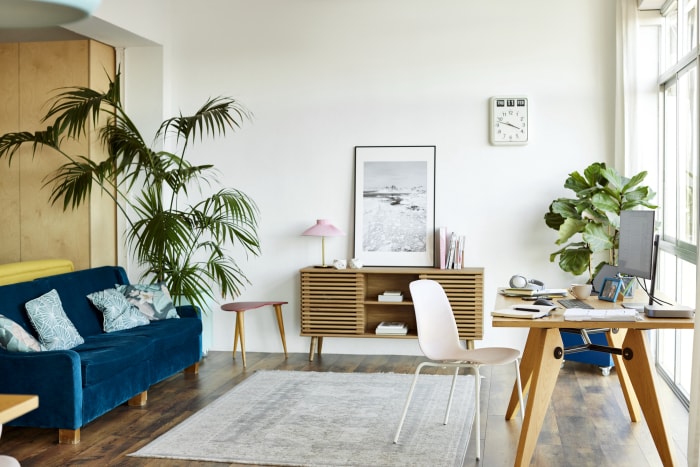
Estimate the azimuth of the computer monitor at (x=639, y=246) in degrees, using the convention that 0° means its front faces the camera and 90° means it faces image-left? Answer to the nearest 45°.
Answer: approximately 45°

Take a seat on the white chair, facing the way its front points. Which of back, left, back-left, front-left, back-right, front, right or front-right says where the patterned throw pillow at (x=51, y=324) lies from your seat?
back-right

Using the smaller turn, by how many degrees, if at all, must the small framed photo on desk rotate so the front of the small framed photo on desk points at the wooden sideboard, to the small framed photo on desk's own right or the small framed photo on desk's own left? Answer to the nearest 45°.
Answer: approximately 90° to the small framed photo on desk's own right

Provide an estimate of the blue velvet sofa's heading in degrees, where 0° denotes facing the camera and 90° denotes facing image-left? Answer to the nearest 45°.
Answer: approximately 315°

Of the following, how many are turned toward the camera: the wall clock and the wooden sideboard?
2

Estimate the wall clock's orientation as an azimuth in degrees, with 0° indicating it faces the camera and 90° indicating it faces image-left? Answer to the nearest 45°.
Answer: approximately 0°

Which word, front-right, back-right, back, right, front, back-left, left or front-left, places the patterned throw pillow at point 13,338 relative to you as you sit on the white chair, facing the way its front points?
back-right

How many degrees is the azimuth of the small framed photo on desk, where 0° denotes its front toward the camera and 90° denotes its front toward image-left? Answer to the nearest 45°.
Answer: approximately 45°
